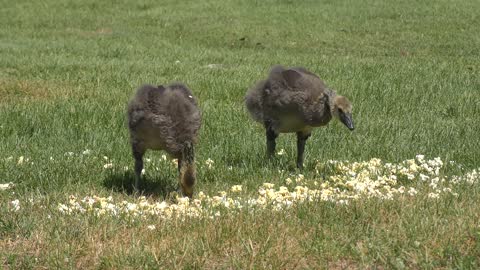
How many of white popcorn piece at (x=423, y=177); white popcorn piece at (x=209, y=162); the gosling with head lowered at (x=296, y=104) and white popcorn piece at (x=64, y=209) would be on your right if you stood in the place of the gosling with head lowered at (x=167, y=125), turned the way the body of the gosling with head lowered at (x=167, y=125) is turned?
1

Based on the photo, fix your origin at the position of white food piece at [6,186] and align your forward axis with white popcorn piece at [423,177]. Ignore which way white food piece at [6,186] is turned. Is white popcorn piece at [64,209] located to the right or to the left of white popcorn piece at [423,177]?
right

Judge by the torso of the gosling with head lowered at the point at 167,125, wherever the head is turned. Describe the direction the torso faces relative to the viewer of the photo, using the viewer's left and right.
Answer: facing the viewer and to the right of the viewer

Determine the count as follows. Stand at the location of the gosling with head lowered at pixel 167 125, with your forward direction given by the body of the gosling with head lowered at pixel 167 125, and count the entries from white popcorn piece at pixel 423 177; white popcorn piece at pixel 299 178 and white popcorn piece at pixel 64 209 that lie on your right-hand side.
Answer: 1

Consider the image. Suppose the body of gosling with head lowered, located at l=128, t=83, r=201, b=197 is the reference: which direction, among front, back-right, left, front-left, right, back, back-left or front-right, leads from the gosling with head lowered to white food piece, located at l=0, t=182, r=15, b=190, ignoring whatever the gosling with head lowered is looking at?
back-right

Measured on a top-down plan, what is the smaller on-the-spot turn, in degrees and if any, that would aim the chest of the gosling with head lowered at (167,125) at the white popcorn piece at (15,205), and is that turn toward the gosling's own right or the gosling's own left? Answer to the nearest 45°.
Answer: approximately 90° to the gosling's own right

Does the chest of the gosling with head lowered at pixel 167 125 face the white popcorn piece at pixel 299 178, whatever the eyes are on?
no
